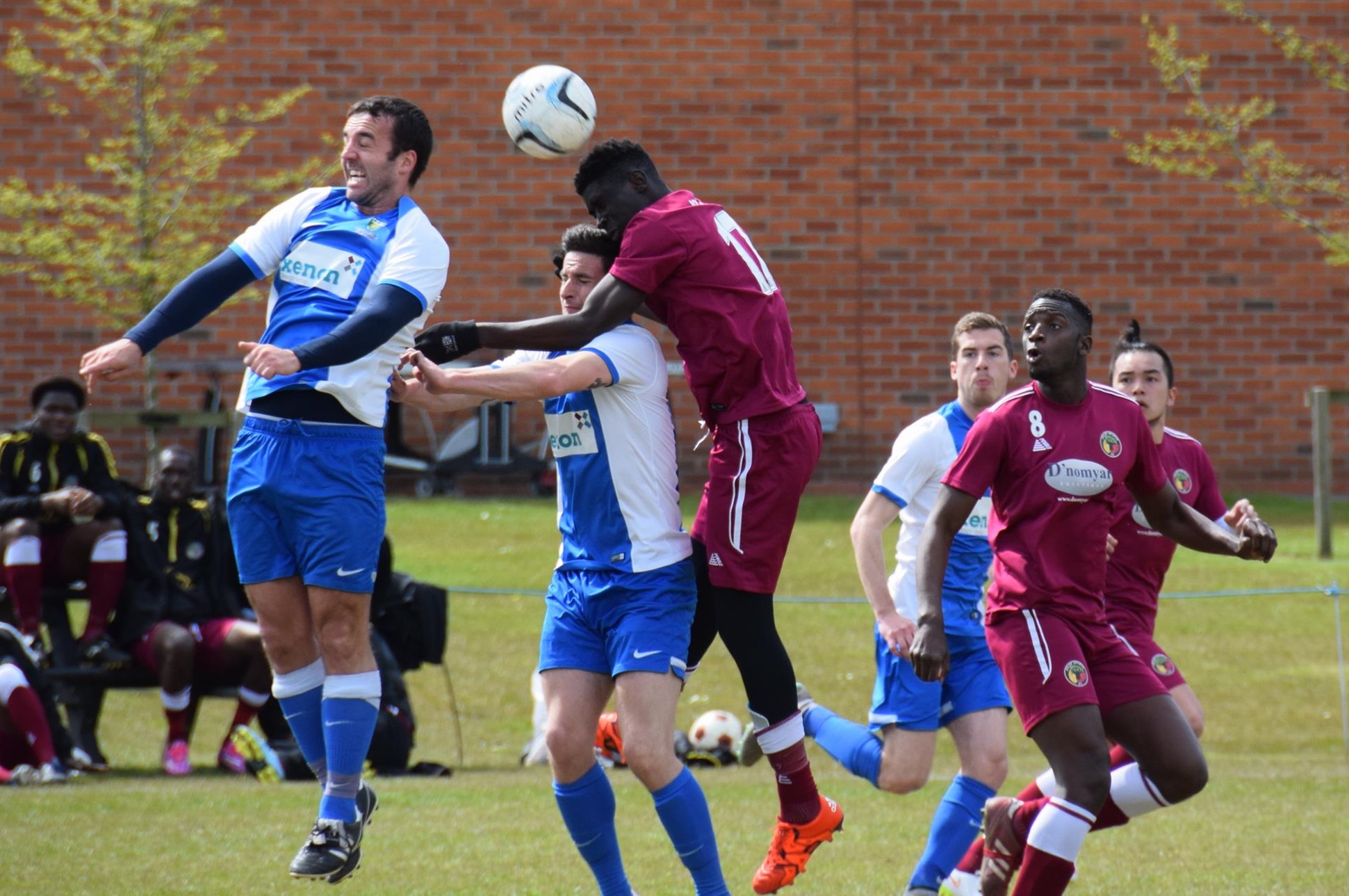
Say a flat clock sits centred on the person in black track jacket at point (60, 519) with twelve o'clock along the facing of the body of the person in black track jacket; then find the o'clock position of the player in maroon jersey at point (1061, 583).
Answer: The player in maroon jersey is roughly at 11 o'clock from the person in black track jacket.

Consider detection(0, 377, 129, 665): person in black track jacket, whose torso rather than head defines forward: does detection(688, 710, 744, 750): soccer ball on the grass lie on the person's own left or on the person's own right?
on the person's own left

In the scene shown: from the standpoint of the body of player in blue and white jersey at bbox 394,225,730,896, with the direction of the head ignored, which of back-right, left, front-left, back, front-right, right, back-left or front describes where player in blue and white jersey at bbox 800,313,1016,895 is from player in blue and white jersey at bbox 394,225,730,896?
back

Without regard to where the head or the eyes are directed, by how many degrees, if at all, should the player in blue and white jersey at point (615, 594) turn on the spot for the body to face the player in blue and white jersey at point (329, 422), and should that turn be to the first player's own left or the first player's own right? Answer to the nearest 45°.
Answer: approximately 45° to the first player's own right

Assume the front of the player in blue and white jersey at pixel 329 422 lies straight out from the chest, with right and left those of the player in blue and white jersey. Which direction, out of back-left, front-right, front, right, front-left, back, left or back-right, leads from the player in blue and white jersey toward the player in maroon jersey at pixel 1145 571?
back-left

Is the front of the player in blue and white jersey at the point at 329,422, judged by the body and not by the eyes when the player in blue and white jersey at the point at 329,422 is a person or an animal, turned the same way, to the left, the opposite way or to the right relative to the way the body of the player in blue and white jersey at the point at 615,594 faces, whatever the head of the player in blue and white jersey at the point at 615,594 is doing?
the same way

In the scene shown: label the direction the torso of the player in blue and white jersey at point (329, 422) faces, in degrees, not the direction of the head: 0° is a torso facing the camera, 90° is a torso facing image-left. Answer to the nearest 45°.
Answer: approximately 45°

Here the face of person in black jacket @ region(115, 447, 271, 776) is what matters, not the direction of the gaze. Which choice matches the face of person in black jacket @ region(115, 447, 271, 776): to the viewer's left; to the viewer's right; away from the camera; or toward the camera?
toward the camera

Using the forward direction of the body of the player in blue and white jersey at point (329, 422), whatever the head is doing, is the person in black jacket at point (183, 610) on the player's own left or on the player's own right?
on the player's own right

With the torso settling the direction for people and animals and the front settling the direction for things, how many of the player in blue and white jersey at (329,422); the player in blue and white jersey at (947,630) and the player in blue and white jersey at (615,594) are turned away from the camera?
0

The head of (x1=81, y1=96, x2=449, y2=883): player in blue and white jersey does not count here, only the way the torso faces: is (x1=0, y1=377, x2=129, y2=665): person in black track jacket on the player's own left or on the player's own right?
on the player's own right

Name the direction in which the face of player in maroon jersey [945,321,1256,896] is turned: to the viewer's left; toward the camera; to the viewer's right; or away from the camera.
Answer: toward the camera

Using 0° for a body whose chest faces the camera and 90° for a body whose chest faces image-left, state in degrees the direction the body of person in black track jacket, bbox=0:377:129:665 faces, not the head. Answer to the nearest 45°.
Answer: approximately 0°

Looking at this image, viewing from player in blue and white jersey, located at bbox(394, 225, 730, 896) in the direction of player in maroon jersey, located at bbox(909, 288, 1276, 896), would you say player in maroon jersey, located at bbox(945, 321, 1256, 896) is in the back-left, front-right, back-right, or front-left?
front-left

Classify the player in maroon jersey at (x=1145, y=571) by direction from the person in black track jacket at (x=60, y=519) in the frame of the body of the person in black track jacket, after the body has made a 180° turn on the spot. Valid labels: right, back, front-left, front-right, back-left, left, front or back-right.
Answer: back-right
